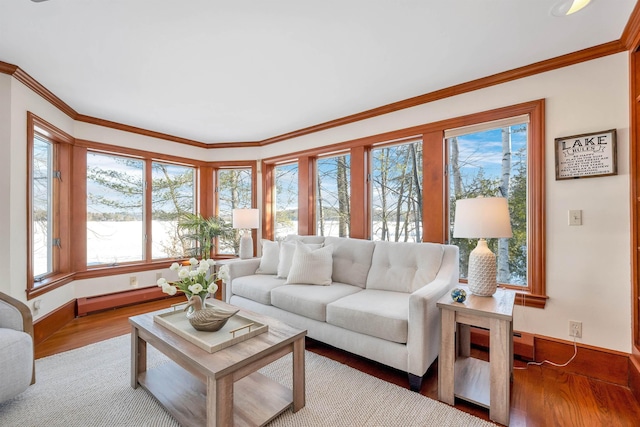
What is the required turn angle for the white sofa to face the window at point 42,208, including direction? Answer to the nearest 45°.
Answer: approximately 45° to its right

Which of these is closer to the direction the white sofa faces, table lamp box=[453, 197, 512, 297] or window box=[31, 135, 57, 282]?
the window

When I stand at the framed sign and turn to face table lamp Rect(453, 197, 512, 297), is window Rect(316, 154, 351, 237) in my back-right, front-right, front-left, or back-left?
front-right

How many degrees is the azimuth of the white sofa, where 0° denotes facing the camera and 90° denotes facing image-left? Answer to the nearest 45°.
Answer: approximately 45°

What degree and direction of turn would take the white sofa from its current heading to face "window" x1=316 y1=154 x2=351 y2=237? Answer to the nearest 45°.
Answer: approximately 135° to its right

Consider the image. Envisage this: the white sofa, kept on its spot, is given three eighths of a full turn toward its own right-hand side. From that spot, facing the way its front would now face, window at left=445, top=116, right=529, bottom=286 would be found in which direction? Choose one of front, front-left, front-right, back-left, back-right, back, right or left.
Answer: right

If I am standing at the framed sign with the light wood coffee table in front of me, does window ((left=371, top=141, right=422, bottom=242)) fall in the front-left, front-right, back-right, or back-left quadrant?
front-right

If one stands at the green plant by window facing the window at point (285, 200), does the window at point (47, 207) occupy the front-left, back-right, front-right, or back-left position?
back-right

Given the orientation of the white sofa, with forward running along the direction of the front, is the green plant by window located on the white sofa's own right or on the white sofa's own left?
on the white sofa's own right

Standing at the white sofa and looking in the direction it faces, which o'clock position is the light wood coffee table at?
The light wood coffee table is roughly at 12 o'clock from the white sofa.

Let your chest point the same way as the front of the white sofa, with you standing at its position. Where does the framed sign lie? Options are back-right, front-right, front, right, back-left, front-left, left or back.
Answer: back-left
